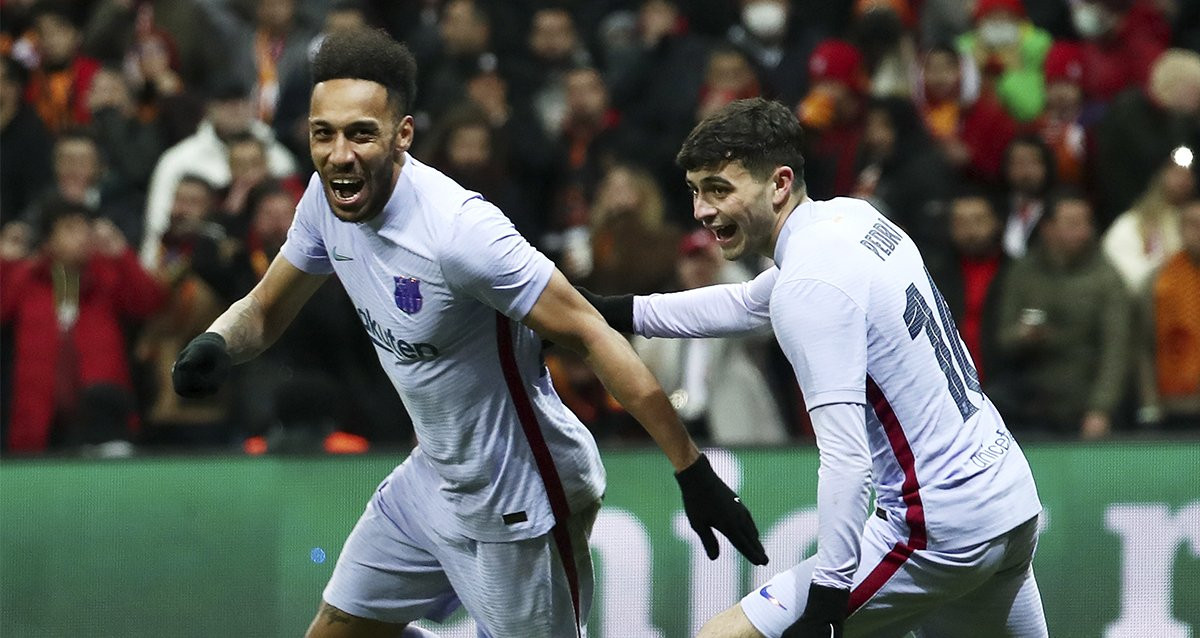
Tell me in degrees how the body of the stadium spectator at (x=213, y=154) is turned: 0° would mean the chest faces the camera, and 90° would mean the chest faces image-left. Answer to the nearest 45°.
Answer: approximately 0°

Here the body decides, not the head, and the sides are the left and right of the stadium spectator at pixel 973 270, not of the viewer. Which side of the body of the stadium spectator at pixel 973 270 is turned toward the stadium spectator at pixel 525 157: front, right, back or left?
right

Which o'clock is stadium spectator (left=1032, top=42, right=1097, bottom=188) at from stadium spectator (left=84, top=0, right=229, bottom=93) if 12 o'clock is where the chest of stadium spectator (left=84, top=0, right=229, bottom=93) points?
stadium spectator (left=1032, top=42, right=1097, bottom=188) is roughly at 10 o'clock from stadium spectator (left=84, top=0, right=229, bottom=93).

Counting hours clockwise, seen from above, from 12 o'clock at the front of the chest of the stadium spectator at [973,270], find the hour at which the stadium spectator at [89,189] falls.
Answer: the stadium spectator at [89,189] is roughly at 3 o'clock from the stadium spectator at [973,270].

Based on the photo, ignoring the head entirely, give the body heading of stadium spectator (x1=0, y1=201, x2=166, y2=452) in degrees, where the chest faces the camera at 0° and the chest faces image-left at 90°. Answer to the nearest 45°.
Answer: approximately 0°

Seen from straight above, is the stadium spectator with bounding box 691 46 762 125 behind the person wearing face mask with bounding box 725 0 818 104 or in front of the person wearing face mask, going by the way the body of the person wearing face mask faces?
in front

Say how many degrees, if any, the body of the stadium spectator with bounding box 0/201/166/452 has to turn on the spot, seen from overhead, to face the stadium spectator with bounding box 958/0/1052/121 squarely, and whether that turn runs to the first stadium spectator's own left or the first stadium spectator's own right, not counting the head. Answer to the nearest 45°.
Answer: approximately 90° to the first stadium spectator's own left
